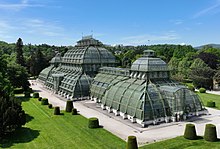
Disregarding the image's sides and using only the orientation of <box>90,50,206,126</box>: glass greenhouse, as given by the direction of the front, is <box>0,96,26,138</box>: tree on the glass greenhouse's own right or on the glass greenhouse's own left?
on the glass greenhouse's own right

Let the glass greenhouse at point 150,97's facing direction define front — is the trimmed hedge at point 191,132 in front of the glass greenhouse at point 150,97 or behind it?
in front

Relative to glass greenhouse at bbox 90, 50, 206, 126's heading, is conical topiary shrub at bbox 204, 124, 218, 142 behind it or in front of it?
in front
